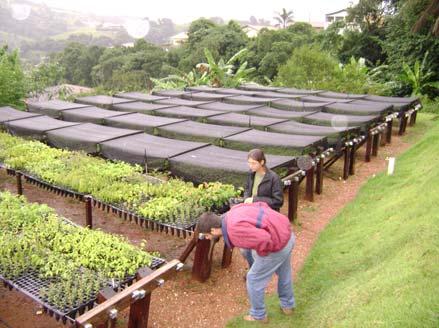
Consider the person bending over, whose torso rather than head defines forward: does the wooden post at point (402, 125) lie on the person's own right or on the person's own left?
on the person's own right

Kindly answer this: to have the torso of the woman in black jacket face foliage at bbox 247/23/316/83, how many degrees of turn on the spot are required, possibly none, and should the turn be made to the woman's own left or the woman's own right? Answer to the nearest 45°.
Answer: approximately 135° to the woman's own right

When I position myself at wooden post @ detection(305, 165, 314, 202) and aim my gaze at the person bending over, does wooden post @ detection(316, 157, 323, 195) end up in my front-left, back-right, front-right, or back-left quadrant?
back-left

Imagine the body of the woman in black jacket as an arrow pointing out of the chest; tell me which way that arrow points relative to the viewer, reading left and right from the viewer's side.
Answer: facing the viewer and to the left of the viewer

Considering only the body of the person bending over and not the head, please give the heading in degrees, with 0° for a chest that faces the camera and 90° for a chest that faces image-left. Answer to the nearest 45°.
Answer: approximately 90°

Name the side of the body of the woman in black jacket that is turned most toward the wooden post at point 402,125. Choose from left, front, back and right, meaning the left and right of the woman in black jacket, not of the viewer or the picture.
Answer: back

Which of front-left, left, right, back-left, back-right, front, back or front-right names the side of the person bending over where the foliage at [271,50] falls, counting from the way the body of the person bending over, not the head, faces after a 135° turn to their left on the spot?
back-left

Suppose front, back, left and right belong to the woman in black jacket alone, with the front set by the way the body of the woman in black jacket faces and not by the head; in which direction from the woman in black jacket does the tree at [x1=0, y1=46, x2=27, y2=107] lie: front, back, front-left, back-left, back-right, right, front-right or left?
right

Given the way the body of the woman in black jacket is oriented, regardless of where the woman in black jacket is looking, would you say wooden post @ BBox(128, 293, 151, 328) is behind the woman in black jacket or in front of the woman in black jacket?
in front
